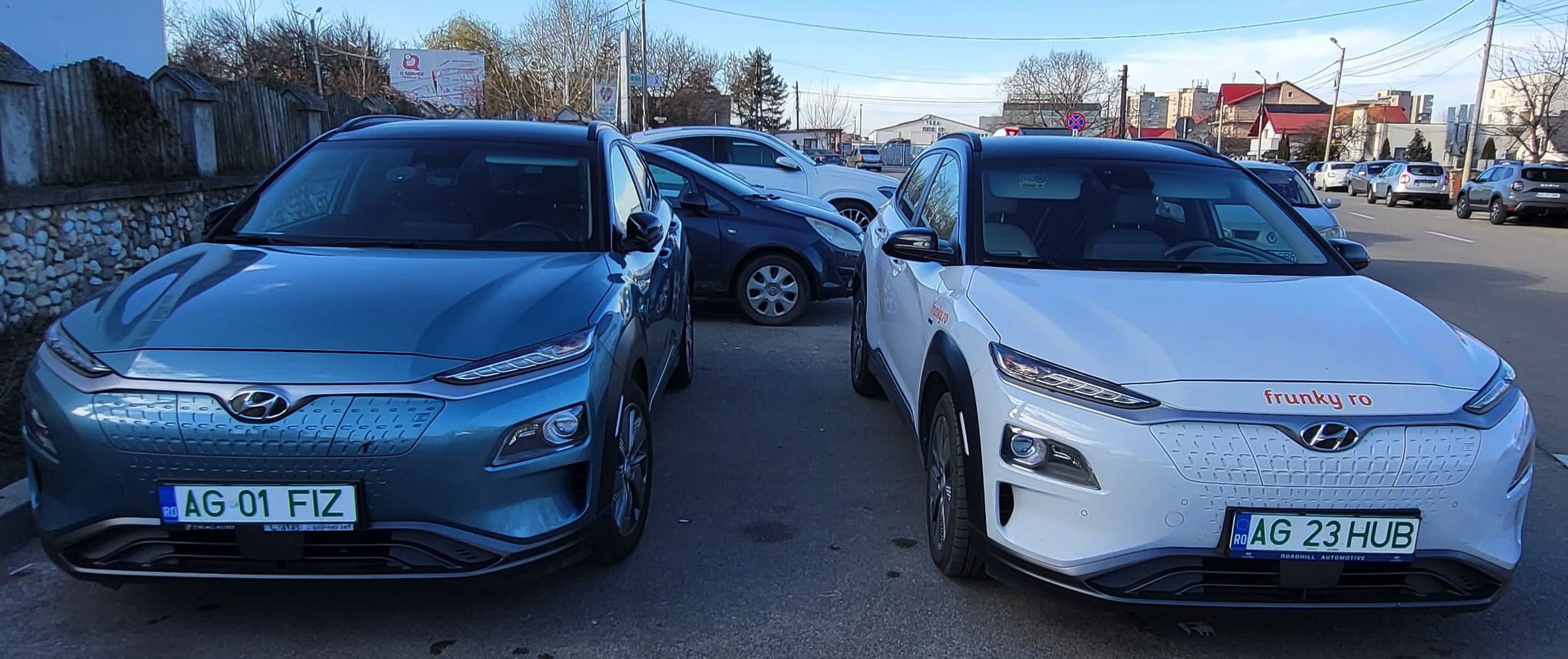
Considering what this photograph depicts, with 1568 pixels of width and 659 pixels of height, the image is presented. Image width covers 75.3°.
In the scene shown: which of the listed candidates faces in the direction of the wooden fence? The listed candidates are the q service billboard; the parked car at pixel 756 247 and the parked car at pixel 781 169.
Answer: the q service billboard

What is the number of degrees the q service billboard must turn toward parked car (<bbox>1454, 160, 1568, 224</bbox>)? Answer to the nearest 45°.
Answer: approximately 45° to its left

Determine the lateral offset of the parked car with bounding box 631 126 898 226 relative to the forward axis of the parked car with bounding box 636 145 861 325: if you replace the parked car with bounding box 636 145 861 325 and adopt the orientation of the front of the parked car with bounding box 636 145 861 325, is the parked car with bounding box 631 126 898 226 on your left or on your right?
on your left

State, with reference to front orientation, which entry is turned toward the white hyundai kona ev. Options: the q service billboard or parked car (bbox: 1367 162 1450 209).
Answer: the q service billboard

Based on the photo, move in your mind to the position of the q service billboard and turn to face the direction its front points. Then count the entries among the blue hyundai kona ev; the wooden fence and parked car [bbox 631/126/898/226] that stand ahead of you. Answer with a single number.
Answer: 3

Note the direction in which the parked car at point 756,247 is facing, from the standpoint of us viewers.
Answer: facing to the right of the viewer

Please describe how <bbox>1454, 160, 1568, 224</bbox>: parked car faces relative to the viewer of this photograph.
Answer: facing away from the viewer and to the left of the viewer

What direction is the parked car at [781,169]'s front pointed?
to the viewer's right

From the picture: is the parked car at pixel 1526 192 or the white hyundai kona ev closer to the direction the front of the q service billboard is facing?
the white hyundai kona ev

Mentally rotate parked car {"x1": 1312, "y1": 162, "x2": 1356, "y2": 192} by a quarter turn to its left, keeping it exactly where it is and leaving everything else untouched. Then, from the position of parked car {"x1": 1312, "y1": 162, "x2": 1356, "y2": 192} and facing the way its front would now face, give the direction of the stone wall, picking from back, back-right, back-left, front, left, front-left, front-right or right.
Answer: front-left

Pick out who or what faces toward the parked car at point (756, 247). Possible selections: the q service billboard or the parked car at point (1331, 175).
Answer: the q service billboard

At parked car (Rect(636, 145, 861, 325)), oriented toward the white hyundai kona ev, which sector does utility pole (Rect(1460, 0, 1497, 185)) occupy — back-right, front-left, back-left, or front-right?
back-left

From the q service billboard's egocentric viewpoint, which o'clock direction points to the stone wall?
The stone wall is roughly at 12 o'clock from the q service billboard.

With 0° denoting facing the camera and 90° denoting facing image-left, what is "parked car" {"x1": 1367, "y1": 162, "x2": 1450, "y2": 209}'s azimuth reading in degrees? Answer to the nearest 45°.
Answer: approximately 135°
